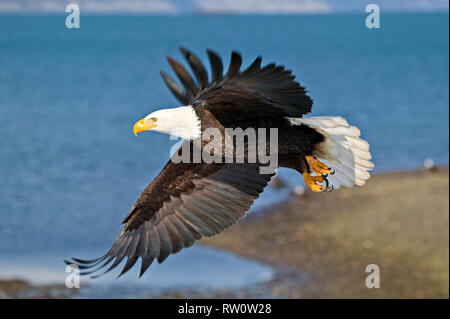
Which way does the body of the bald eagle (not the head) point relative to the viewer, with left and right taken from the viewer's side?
facing to the left of the viewer
